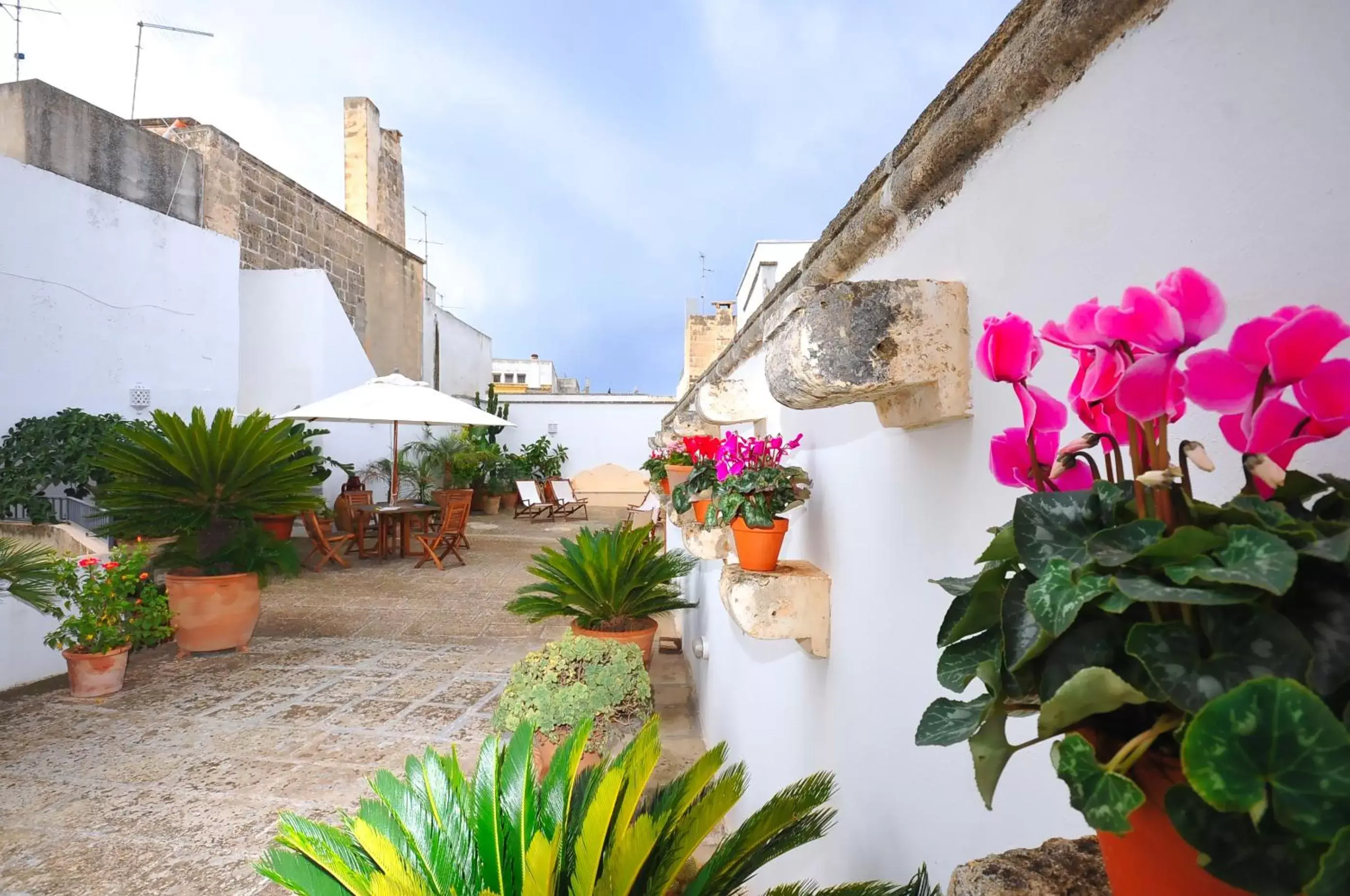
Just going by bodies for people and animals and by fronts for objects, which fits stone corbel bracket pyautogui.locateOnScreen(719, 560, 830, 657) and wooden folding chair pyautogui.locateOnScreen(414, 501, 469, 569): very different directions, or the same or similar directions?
same or similar directions

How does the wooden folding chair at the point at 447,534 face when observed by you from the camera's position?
facing away from the viewer and to the left of the viewer

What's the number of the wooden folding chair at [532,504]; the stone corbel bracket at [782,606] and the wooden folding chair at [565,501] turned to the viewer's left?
1

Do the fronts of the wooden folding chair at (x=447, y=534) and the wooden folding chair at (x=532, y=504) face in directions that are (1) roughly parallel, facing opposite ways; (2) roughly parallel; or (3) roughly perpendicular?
roughly parallel, facing opposite ways

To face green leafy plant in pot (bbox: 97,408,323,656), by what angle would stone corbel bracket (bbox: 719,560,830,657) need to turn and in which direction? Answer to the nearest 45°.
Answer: approximately 45° to its right

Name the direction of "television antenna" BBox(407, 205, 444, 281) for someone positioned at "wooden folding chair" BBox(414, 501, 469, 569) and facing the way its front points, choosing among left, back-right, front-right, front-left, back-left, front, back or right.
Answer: front-right

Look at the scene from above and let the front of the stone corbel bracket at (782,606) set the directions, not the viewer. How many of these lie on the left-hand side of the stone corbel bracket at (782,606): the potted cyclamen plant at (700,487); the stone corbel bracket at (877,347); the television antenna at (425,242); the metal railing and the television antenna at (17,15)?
1

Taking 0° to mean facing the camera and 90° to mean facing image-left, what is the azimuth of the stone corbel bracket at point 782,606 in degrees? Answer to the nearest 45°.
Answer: approximately 90°

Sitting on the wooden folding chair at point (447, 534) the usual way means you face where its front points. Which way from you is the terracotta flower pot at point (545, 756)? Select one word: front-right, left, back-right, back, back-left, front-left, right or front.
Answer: back-left

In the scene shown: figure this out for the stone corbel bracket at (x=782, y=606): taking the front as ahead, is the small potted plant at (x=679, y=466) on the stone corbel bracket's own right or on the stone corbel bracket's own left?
on the stone corbel bracket's own right
